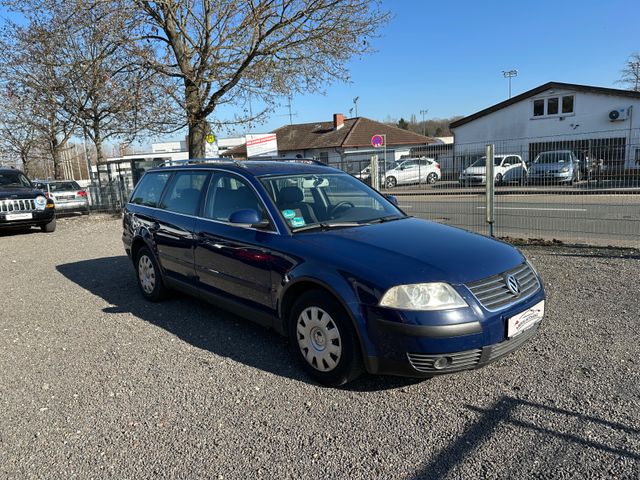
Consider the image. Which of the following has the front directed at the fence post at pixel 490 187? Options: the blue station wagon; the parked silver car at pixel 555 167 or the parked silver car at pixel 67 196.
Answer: the parked silver car at pixel 555 167

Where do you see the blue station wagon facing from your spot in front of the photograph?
facing the viewer and to the right of the viewer

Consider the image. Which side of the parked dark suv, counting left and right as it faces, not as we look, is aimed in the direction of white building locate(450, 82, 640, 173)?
left

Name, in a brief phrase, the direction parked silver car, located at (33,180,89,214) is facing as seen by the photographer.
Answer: facing away from the viewer and to the left of the viewer

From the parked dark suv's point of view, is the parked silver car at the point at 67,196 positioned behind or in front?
behind

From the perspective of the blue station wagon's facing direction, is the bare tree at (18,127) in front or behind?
behind

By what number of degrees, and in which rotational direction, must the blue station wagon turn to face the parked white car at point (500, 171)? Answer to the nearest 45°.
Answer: approximately 90° to its left

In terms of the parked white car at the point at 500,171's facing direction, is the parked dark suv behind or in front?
in front

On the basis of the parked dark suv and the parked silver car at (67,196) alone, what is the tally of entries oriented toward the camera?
1

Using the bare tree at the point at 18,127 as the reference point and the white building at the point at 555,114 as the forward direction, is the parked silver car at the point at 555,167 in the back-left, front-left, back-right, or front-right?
front-right

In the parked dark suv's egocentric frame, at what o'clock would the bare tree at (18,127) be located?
The bare tree is roughly at 6 o'clock from the parked dark suv.

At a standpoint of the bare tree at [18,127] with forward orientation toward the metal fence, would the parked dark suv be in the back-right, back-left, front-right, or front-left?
front-right

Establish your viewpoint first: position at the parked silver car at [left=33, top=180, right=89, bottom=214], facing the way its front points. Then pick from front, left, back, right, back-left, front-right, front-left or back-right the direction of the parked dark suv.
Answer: back-left

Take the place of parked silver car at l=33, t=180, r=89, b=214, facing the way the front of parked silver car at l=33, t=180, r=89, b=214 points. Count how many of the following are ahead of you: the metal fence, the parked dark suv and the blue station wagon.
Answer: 0

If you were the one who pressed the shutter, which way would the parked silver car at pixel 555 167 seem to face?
facing the viewer and to the left of the viewer

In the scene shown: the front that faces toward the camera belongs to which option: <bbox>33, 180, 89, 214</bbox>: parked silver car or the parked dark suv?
the parked dark suv

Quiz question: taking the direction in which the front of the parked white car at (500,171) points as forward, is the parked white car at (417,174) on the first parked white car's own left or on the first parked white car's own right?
on the first parked white car's own right

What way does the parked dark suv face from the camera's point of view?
toward the camera

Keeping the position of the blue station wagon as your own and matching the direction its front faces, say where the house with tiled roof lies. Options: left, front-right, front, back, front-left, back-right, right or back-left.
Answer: back-left
